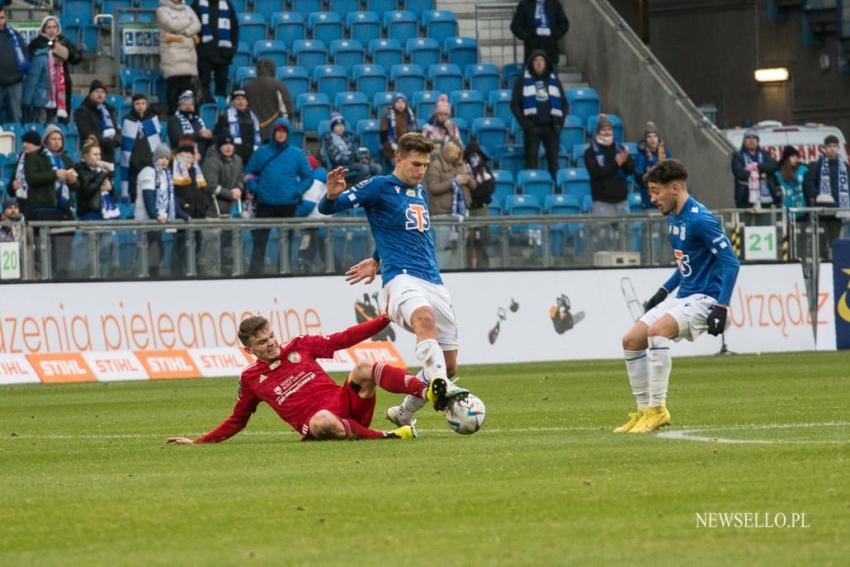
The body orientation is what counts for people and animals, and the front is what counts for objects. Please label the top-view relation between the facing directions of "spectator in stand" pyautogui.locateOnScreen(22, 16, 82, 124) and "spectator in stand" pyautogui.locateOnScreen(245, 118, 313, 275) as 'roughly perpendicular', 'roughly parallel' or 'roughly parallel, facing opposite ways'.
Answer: roughly parallel

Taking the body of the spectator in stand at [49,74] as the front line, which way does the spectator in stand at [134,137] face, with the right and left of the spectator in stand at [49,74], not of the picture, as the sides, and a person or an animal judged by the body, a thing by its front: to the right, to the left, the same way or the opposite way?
the same way

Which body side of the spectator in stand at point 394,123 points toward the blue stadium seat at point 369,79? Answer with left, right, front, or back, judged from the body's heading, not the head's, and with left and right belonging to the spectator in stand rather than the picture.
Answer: back

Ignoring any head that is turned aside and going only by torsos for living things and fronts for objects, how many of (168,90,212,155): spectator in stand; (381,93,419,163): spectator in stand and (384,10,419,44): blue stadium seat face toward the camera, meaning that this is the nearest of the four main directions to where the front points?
3

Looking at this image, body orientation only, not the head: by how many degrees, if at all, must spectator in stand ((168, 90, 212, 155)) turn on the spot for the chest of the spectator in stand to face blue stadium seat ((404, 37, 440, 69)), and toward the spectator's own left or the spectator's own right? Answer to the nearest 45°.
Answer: approximately 135° to the spectator's own left

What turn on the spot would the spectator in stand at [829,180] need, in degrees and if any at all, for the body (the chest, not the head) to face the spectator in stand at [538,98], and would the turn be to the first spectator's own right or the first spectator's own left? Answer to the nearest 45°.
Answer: approximately 90° to the first spectator's own right

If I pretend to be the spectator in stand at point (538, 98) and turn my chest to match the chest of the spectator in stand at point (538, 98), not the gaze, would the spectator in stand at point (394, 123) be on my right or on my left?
on my right

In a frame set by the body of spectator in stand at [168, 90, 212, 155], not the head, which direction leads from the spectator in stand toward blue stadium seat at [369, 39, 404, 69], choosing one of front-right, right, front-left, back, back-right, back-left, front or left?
back-left

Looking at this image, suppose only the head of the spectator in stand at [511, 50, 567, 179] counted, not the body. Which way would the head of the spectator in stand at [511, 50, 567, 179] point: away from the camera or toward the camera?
toward the camera

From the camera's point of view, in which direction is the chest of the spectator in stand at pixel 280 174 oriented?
toward the camera

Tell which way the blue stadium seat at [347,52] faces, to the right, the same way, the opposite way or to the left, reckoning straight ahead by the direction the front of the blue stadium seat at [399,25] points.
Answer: the same way

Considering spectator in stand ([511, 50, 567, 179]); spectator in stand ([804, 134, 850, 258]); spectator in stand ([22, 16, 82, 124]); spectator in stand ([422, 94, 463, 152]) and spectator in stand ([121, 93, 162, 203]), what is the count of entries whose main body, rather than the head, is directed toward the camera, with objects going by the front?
5

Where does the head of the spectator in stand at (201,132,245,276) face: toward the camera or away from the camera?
toward the camera

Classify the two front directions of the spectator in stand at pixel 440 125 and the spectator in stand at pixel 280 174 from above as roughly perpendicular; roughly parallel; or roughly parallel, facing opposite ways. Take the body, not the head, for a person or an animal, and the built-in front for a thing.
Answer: roughly parallel

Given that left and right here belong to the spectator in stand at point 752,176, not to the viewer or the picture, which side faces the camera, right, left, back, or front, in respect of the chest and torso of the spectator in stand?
front

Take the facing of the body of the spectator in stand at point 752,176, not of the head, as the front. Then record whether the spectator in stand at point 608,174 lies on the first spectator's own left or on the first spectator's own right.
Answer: on the first spectator's own right
